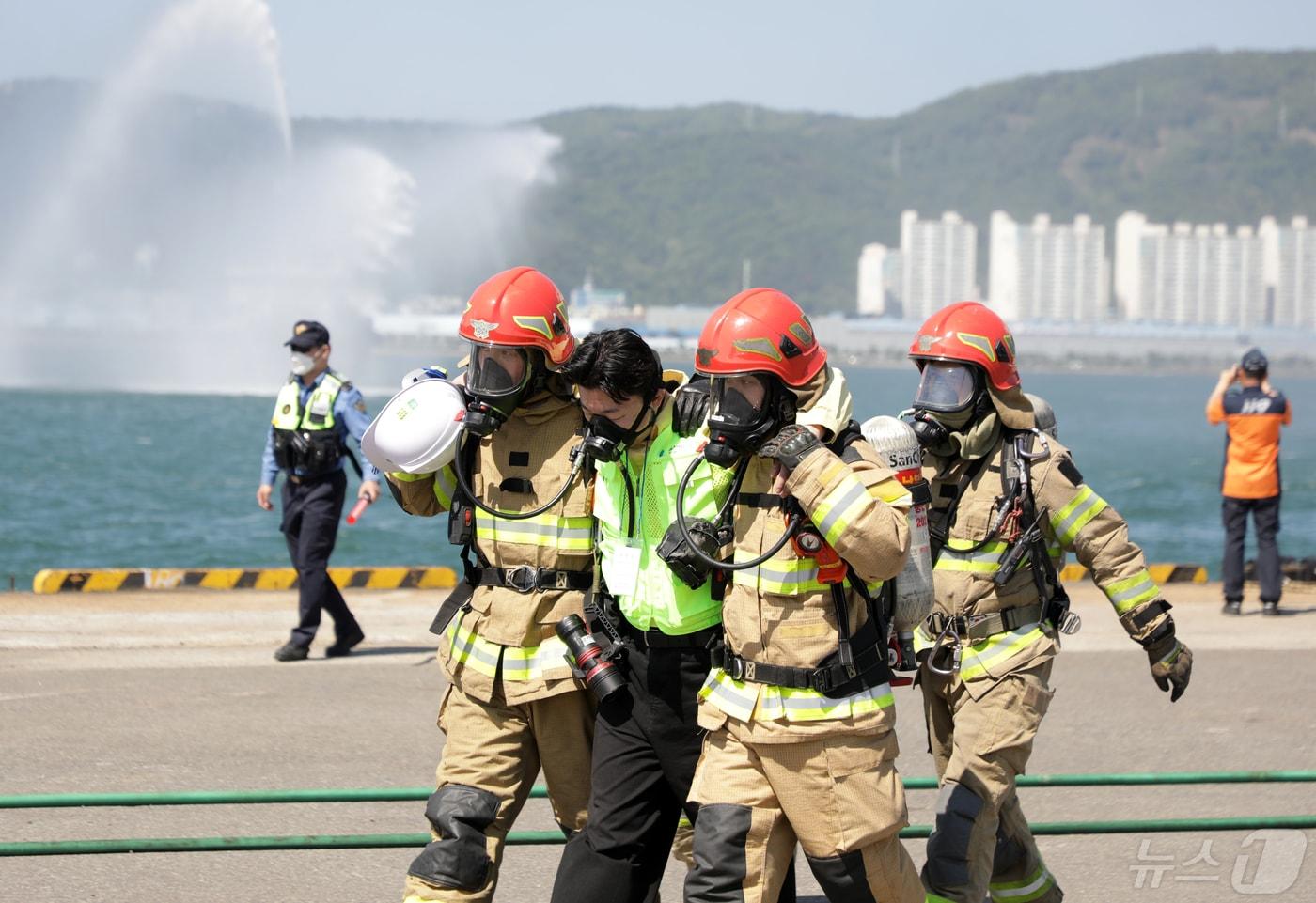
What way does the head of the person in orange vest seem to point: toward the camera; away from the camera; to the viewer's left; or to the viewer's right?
away from the camera

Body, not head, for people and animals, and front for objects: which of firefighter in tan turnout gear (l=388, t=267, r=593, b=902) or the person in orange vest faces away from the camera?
the person in orange vest

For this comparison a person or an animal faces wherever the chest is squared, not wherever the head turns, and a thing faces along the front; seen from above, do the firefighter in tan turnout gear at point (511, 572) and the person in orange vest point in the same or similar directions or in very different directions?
very different directions

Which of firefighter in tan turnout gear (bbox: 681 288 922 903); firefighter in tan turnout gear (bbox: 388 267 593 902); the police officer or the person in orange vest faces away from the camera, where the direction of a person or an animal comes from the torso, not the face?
the person in orange vest

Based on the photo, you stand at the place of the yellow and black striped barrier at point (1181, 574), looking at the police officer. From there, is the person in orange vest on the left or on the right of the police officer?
left

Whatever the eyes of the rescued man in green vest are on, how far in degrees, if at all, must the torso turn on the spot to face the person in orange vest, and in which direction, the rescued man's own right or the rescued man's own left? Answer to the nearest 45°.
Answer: approximately 180°

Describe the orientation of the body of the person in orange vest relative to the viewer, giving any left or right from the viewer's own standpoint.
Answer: facing away from the viewer

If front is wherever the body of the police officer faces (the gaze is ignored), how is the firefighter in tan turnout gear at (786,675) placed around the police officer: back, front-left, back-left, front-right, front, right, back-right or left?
front-left

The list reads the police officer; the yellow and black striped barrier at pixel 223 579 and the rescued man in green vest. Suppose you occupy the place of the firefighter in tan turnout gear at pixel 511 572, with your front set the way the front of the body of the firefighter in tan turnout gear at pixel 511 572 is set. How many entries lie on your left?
1

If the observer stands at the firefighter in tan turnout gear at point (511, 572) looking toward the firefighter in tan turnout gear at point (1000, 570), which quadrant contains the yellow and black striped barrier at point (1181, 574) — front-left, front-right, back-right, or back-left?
front-left

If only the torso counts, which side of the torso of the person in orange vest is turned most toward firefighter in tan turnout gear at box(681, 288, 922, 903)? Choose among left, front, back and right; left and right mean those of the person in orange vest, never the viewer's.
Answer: back

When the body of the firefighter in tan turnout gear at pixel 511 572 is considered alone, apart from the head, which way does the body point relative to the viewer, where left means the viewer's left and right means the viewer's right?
facing the viewer and to the left of the viewer

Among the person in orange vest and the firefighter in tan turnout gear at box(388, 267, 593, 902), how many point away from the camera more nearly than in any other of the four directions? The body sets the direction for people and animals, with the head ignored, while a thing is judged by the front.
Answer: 1

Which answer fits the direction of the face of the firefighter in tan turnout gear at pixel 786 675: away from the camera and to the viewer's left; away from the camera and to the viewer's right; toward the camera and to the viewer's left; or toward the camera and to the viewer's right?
toward the camera and to the viewer's left

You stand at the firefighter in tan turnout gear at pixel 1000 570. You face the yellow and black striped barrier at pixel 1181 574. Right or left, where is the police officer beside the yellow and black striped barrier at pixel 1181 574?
left

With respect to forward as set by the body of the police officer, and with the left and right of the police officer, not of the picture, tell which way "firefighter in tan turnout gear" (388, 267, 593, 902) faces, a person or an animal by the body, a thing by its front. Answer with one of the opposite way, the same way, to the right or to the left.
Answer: the same way

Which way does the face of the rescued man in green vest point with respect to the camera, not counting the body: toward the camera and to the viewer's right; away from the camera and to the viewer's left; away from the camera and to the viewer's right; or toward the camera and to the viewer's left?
toward the camera and to the viewer's left

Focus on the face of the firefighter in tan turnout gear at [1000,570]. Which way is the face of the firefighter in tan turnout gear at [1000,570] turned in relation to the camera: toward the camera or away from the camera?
toward the camera

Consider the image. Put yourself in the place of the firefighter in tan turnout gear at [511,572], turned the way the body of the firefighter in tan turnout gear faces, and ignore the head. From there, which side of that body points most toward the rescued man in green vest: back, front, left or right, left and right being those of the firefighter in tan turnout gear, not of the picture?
left
